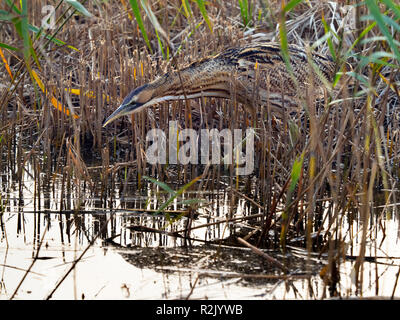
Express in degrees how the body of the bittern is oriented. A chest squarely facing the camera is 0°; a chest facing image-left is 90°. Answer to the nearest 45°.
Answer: approximately 90°
